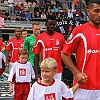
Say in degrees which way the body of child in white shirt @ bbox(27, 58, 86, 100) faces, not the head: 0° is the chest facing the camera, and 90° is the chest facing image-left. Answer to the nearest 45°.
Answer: approximately 0°

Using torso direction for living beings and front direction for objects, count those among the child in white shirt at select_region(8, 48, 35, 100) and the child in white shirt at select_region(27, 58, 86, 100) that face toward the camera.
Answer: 2

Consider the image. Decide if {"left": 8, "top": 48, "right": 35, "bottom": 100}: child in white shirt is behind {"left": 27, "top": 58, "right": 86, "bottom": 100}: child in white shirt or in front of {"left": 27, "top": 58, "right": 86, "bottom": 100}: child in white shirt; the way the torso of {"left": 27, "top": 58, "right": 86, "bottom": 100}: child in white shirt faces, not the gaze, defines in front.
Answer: behind

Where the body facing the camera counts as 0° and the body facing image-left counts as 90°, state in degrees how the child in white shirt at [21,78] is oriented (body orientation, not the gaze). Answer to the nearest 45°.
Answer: approximately 0°
